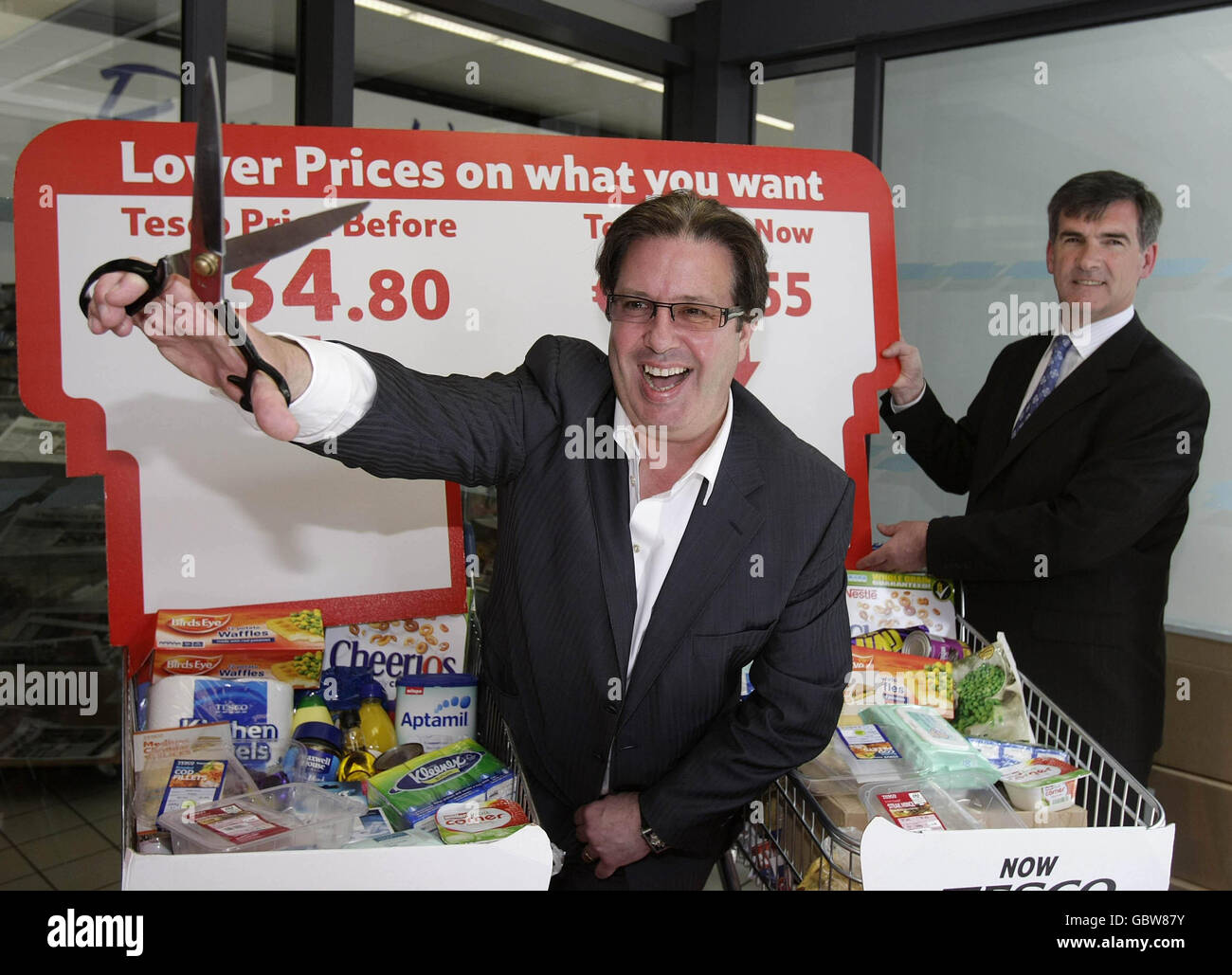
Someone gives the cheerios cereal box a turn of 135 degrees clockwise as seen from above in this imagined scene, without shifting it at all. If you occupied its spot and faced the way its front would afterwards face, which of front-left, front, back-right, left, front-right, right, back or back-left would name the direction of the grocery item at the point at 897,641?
back-right

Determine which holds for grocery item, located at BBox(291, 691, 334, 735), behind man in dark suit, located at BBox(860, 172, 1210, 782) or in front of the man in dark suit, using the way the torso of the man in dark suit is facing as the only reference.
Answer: in front

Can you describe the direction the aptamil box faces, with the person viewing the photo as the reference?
facing the viewer

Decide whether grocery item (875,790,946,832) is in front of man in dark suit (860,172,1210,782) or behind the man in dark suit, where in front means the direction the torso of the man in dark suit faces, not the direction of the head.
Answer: in front

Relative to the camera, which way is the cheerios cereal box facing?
toward the camera

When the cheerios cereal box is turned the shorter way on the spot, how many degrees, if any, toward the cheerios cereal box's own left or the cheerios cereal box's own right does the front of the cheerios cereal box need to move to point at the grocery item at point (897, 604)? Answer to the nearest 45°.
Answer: approximately 90° to the cheerios cereal box's own left

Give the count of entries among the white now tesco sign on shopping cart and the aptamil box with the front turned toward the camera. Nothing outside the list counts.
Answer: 2

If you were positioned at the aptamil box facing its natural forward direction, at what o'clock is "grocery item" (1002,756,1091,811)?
The grocery item is roughly at 10 o'clock from the aptamil box.

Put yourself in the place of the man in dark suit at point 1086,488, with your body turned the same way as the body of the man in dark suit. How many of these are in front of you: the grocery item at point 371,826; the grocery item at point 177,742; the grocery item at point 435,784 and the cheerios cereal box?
4

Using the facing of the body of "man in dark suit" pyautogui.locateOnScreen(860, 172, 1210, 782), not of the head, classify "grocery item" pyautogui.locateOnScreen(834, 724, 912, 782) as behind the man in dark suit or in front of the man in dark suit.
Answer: in front

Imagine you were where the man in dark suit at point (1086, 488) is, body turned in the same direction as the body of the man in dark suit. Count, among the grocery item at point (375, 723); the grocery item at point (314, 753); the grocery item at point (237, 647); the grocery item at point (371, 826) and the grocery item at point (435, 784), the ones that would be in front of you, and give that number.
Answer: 5

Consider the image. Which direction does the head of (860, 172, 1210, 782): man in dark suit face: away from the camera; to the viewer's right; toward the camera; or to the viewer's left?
toward the camera

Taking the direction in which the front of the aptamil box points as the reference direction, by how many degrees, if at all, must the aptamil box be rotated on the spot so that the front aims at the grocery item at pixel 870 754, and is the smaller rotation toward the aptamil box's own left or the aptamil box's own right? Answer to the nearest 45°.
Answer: approximately 45° to the aptamil box's own left

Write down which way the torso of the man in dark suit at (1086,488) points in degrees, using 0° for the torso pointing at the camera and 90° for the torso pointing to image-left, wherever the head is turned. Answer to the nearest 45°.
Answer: approximately 45°
